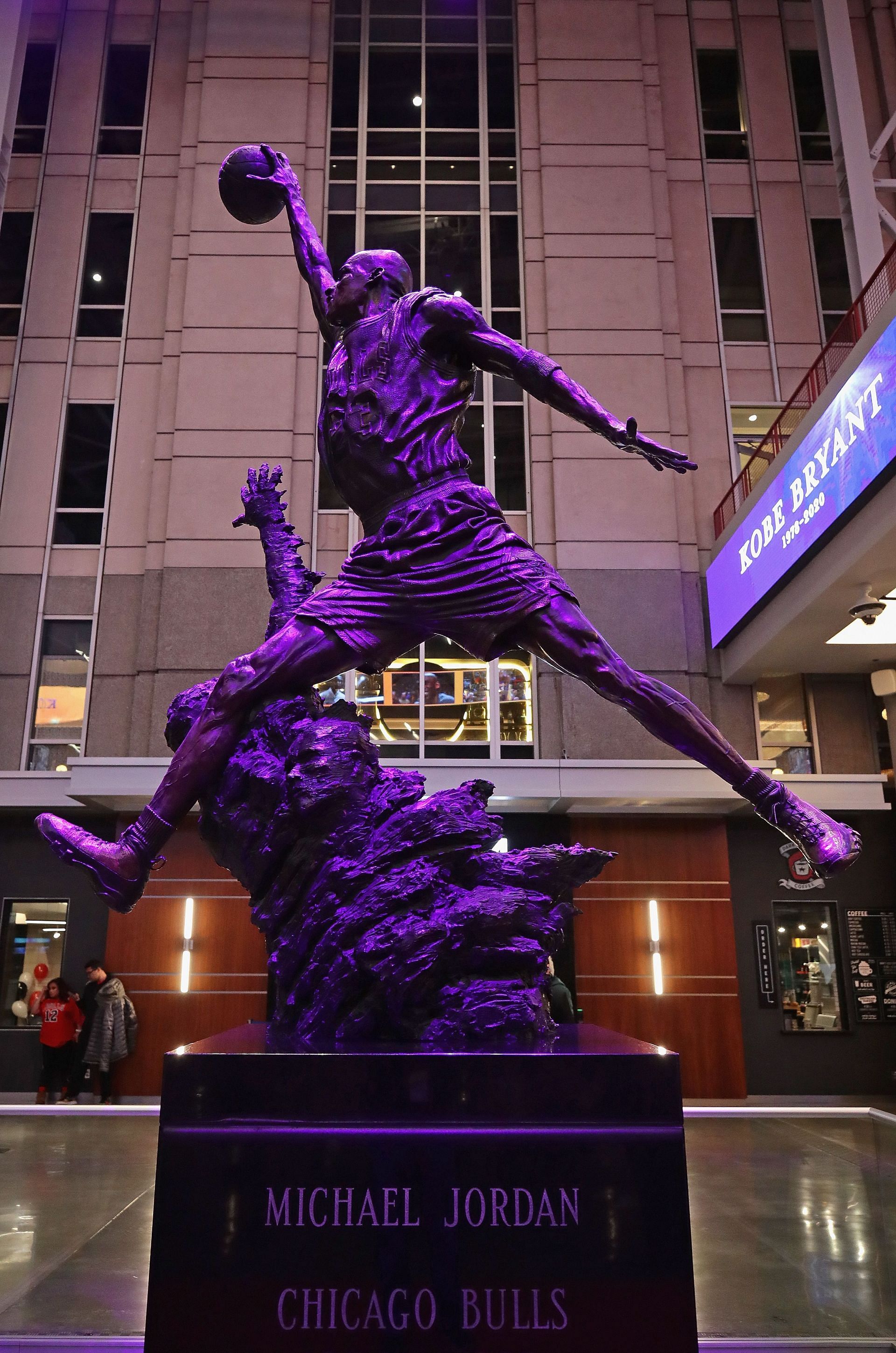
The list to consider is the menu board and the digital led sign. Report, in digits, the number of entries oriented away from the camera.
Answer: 0

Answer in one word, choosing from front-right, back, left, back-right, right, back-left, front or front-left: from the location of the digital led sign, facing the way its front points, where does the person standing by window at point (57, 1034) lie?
front-right

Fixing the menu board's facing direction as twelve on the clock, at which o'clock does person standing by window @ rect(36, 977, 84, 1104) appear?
The person standing by window is roughly at 2 o'clock from the menu board.

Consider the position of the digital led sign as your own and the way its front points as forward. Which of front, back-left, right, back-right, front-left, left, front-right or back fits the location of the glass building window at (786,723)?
back-right

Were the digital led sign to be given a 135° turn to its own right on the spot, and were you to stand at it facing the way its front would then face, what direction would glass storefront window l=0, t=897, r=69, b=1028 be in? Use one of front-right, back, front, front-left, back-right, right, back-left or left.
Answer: left

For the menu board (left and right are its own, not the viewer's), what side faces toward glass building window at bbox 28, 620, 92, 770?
right

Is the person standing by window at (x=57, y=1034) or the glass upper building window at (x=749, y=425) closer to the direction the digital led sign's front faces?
the person standing by window

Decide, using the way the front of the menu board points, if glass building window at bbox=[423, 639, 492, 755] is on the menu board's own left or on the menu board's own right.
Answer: on the menu board's own right

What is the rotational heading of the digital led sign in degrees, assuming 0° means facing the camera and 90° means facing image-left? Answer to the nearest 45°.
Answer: approximately 45°

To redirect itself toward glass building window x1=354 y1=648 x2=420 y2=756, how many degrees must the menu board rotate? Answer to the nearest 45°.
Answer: approximately 45° to its right

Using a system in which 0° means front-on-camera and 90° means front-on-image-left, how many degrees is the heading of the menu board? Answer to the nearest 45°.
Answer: approximately 0°

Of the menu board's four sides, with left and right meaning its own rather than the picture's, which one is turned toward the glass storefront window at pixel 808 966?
right

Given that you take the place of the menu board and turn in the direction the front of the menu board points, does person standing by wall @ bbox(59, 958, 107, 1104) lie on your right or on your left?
on your right

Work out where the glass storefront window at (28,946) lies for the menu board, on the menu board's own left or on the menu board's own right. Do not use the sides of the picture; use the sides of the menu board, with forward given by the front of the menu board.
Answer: on the menu board's own right
